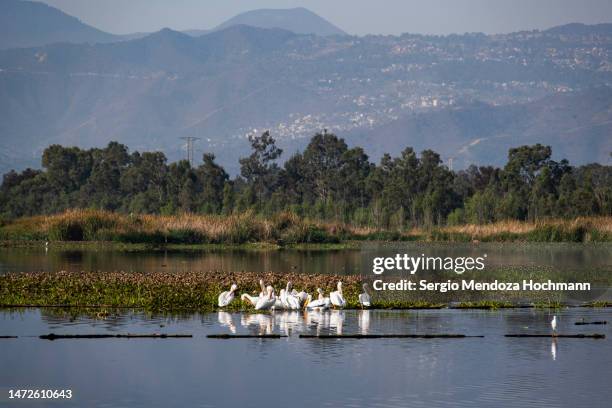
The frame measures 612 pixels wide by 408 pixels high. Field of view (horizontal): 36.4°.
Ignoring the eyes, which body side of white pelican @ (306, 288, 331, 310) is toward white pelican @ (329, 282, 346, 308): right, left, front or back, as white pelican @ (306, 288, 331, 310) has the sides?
back

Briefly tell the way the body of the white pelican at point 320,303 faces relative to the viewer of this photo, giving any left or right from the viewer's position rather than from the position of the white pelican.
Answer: facing to the left of the viewer

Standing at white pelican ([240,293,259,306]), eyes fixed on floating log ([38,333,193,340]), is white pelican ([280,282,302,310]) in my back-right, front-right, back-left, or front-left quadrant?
back-left

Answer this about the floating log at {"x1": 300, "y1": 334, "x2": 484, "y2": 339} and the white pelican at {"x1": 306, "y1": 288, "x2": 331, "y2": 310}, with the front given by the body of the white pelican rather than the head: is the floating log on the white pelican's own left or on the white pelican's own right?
on the white pelican's own left

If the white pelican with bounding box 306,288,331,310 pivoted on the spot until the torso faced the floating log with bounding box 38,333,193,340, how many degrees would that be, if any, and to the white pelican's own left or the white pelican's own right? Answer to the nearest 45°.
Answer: approximately 45° to the white pelican's own left

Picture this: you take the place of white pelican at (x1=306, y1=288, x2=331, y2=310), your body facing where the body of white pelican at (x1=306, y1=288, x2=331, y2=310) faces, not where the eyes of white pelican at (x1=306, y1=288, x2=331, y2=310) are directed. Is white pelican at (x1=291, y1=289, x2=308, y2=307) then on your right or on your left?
on your right
